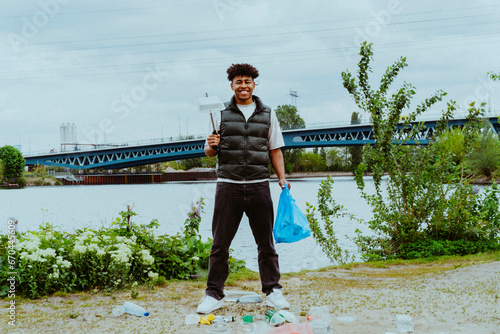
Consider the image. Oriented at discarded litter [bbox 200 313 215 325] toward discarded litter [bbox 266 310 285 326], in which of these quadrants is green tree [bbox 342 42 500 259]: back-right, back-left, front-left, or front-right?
front-left

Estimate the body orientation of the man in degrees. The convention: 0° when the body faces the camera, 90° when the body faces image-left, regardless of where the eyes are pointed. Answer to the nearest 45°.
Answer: approximately 0°

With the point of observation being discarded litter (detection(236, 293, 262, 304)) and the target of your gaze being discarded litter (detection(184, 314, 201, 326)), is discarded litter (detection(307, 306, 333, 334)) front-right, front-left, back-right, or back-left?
front-left

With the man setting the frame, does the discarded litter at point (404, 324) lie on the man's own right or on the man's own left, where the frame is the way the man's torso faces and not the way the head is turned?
on the man's own left

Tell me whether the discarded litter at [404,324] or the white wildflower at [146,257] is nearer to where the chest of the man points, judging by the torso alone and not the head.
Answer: the discarded litter

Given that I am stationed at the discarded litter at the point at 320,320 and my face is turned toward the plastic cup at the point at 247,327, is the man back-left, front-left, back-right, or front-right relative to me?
front-right

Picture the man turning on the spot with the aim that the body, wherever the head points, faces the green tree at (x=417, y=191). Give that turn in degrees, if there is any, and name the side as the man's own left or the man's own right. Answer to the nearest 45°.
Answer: approximately 135° to the man's own left

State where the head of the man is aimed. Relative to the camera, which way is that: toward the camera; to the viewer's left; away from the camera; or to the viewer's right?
toward the camera
